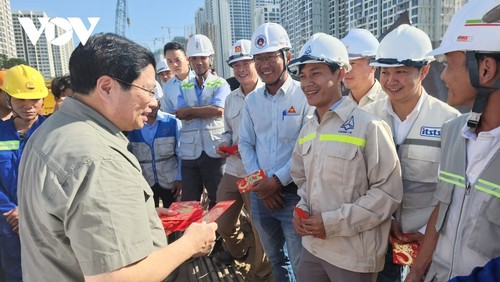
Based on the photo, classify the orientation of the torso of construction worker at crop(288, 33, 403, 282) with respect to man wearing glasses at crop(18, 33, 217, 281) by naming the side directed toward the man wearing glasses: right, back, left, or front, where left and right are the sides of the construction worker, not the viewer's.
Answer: front

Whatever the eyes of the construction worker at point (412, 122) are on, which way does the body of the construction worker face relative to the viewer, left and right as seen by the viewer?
facing the viewer and to the left of the viewer

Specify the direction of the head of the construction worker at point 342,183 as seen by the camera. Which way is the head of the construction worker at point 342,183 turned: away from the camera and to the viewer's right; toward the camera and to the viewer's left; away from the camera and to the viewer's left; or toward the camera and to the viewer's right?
toward the camera and to the viewer's left

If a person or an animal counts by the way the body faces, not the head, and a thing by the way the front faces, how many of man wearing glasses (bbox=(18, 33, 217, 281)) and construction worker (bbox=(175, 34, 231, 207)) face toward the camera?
1

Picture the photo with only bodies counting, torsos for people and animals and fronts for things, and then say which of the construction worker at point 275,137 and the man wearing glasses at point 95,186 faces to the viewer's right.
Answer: the man wearing glasses

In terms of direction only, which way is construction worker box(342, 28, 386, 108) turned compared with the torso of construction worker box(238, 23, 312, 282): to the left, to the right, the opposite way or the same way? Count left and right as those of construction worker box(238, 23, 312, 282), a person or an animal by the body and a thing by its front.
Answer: the same way

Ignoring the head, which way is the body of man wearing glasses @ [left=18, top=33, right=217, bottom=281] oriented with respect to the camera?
to the viewer's right

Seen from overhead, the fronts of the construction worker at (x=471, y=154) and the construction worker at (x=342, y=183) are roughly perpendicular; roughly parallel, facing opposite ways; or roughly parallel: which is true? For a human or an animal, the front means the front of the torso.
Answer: roughly parallel

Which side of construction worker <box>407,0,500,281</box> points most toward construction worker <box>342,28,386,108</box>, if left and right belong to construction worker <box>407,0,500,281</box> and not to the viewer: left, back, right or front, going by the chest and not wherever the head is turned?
right

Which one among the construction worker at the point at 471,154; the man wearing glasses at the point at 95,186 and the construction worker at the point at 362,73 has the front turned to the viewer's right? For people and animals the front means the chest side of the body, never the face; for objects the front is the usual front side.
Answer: the man wearing glasses

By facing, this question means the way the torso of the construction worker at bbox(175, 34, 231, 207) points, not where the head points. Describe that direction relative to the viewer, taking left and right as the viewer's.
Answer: facing the viewer

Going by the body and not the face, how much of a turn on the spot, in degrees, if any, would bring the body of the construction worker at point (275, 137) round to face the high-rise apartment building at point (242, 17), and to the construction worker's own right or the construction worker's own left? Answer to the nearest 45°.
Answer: approximately 135° to the construction worker's own right

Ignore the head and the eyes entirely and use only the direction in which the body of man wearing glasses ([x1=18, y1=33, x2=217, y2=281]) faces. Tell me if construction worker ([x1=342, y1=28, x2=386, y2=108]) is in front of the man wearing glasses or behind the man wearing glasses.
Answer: in front

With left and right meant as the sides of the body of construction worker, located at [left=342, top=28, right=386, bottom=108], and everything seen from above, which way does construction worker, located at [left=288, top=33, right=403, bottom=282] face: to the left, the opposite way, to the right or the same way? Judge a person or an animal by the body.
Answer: the same way

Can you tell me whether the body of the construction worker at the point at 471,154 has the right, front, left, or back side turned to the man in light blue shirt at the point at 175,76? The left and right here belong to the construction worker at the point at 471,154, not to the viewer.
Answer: right

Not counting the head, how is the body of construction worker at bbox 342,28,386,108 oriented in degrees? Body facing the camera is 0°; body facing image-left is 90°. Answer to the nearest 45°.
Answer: approximately 45°

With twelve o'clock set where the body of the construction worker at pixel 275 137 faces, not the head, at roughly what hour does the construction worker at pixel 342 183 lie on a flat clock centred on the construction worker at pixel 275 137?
the construction worker at pixel 342 183 is roughly at 10 o'clock from the construction worker at pixel 275 137.
